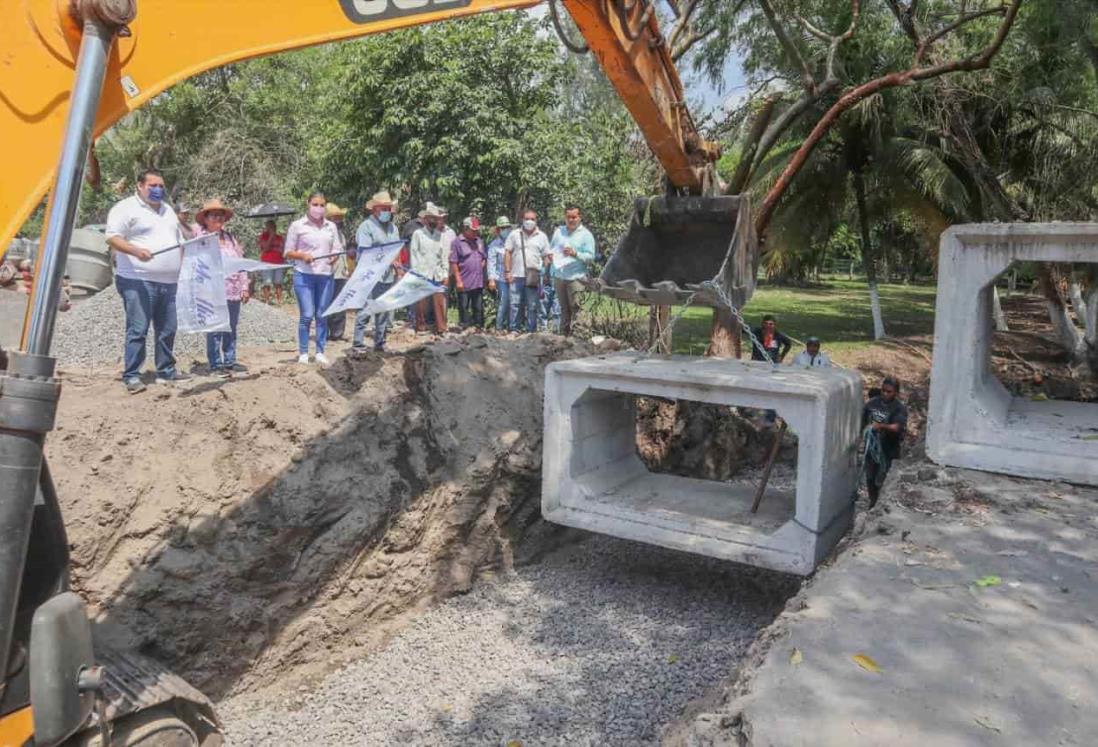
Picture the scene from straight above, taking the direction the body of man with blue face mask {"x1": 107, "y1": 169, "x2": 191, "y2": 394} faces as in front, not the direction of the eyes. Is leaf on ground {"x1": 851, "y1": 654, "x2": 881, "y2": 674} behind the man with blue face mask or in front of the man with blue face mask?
in front

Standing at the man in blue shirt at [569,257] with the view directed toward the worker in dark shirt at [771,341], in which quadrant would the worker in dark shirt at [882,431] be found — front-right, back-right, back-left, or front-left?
front-right

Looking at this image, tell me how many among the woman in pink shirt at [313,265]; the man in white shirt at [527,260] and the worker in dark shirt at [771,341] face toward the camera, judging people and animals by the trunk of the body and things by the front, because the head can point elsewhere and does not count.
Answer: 3

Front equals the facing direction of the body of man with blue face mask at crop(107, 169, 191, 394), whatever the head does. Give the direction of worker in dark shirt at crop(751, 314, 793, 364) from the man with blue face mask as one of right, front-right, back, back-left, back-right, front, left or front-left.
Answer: front-left

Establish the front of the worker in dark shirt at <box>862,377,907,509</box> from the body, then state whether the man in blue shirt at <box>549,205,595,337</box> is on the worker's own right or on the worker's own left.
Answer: on the worker's own right

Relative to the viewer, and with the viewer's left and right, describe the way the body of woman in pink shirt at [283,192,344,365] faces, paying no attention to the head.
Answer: facing the viewer

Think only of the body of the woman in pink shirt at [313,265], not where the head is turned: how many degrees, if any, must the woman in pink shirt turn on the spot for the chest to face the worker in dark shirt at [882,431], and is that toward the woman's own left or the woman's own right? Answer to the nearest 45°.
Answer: approximately 45° to the woman's own left

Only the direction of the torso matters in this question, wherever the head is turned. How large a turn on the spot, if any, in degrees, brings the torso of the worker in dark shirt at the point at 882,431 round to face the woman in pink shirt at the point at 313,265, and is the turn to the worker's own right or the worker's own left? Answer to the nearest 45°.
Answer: approximately 45° to the worker's own right

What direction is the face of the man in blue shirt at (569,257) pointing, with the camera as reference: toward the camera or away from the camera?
toward the camera

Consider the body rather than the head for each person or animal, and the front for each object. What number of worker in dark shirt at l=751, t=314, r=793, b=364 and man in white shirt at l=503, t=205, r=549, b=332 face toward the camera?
2

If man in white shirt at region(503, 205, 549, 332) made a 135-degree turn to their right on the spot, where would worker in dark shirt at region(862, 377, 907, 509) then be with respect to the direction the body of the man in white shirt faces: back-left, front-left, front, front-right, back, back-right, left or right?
back

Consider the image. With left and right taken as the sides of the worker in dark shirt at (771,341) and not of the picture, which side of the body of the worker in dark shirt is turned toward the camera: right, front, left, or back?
front

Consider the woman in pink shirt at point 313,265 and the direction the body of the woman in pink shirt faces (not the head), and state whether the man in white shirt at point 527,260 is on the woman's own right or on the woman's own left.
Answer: on the woman's own left
